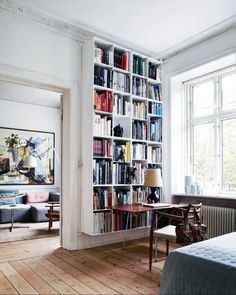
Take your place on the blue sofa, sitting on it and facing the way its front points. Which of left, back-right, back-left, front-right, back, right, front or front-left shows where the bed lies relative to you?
front

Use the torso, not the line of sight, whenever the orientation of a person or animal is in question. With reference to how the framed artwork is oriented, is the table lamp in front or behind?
in front

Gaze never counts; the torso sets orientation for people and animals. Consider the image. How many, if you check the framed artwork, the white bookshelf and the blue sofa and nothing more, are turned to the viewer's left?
0

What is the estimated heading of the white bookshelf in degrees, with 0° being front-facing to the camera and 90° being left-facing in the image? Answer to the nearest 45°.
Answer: approximately 315°

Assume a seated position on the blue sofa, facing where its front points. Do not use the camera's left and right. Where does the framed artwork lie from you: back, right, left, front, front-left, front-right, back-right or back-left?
back

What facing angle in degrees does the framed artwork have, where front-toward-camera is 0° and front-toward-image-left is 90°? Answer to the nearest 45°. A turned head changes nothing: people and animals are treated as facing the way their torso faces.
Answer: approximately 315°

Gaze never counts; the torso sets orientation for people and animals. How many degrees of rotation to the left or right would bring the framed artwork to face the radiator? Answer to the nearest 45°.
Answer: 0° — it already faces it

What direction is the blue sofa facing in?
toward the camera
